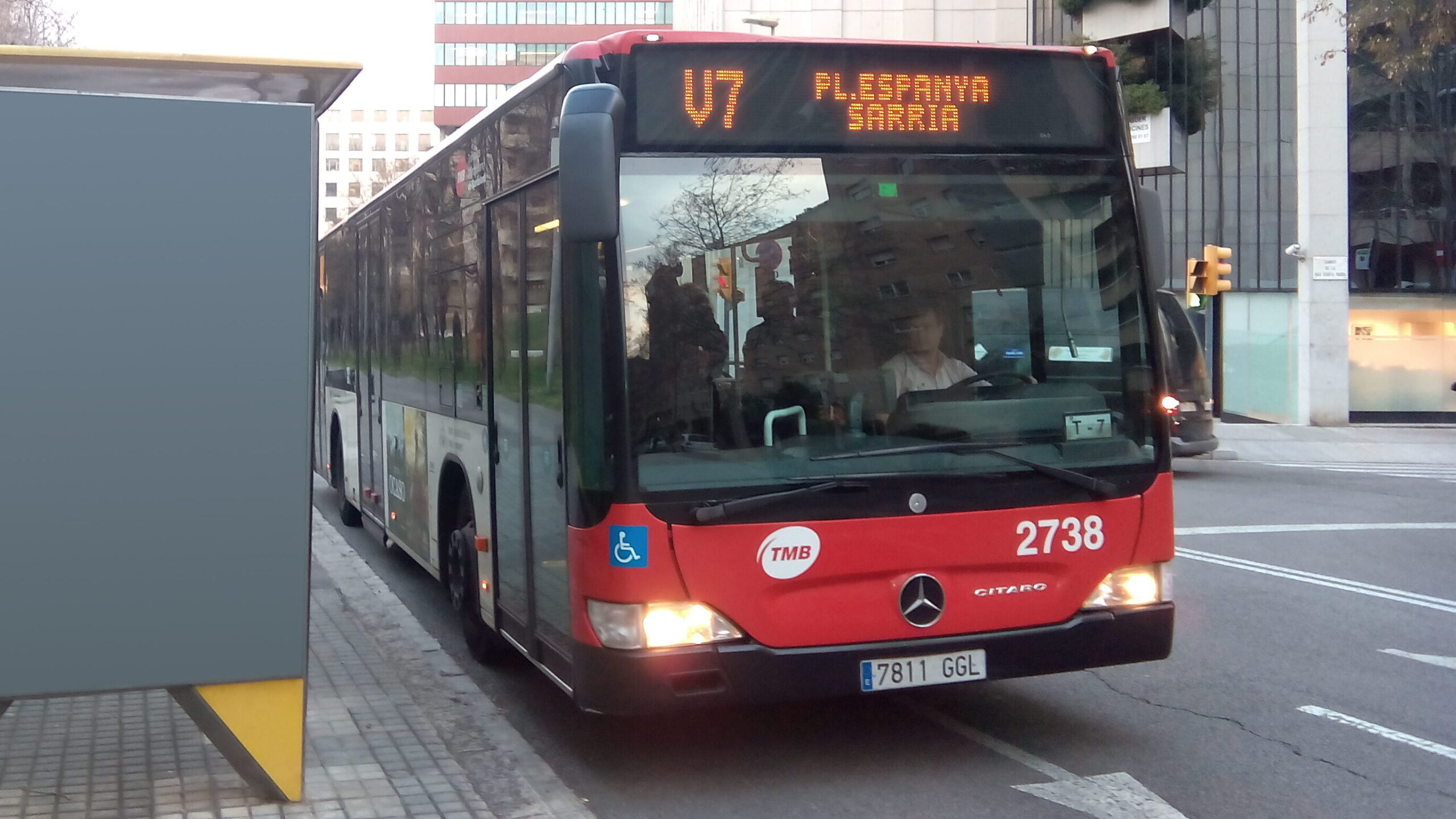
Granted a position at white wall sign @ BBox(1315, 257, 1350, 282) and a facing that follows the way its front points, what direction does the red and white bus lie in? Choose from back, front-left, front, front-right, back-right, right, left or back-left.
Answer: front

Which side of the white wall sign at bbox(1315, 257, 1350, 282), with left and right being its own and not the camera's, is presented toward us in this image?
front

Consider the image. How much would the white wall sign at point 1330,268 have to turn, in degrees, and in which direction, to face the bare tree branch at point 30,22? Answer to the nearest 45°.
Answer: approximately 45° to its right

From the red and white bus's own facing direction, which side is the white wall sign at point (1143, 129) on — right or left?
on its left

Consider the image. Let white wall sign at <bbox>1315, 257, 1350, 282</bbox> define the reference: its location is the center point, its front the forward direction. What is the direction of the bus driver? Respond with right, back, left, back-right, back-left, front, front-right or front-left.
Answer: front

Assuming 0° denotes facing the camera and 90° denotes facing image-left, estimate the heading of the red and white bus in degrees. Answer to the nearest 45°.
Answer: approximately 315°
